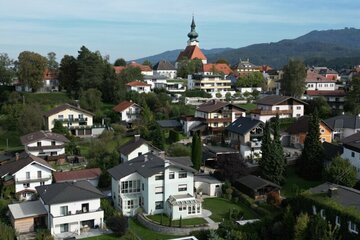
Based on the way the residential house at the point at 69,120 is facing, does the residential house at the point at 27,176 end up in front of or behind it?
in front

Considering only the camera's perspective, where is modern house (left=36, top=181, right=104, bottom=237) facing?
facing the viewer

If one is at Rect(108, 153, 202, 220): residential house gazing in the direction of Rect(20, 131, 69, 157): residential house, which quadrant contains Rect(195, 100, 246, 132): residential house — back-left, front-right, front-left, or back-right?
front-right

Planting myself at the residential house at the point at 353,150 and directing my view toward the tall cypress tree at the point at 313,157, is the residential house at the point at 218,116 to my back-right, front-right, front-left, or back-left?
front-right

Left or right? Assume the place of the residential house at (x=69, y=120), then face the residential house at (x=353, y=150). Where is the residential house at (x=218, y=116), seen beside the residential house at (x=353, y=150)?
left

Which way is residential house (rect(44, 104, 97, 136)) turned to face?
toward the camera

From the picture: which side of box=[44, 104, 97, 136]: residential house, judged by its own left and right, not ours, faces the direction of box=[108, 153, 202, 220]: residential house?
front

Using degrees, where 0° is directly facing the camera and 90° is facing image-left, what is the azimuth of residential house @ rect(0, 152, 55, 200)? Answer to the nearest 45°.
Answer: approximately 315°

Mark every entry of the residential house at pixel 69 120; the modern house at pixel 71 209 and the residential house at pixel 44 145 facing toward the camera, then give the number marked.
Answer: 3

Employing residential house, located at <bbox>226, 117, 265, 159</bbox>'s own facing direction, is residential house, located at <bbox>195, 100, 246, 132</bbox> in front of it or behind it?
behind

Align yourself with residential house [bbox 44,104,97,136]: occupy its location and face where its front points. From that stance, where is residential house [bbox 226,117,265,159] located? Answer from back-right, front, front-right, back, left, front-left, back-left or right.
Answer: front-left
